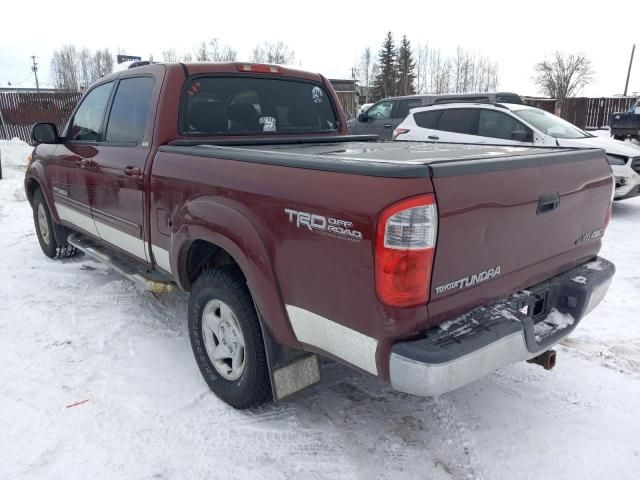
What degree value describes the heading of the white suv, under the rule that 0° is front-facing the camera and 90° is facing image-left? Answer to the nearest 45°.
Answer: approximately 315°

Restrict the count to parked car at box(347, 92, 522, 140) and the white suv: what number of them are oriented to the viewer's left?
1

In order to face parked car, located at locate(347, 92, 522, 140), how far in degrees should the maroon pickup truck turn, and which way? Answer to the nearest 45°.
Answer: approximately 45° to its right

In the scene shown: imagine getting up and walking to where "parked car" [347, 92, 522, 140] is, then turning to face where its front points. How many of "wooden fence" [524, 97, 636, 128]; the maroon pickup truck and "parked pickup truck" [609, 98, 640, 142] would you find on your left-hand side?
1

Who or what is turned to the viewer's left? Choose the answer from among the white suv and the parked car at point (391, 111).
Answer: the parked car

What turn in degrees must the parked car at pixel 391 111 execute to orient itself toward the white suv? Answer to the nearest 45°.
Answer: approximately 135° to its left

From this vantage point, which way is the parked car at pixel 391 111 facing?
to the viewer's left

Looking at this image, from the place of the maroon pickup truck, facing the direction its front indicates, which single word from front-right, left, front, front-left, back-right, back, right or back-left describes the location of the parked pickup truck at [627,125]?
right

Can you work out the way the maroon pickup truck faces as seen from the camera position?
facing away from the viewer and to the left of the viewer

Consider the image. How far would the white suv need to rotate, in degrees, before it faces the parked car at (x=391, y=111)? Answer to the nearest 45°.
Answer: approximately 180°
